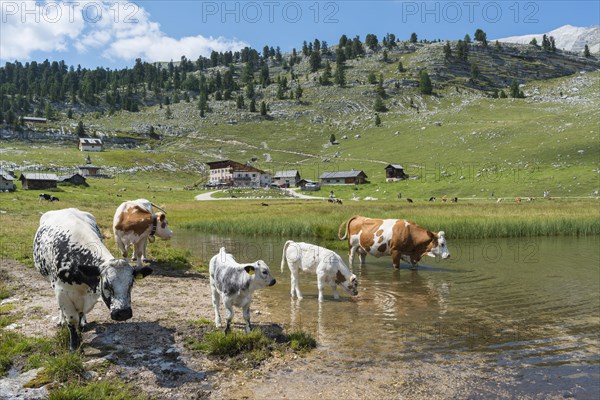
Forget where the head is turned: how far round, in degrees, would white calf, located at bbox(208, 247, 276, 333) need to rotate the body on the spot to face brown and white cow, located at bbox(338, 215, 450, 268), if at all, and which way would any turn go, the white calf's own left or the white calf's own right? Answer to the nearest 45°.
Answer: approximately 90° to the white calf's own left

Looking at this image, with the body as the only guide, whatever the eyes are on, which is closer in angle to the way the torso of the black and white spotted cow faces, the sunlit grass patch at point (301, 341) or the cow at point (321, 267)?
the sunlit grass patch

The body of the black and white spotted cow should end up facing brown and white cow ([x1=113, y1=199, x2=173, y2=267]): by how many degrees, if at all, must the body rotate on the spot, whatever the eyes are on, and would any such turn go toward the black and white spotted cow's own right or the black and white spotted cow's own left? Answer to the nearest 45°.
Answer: approximately 135° to the black and white spotted cow's own left

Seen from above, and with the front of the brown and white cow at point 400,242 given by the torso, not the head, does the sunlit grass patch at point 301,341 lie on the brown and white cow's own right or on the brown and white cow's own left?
on the brown and white cow's own right

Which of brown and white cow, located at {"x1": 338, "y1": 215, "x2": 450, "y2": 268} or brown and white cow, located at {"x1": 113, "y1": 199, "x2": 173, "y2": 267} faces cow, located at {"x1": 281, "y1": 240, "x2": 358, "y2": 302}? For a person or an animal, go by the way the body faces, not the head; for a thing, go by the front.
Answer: brown and white cow, located at {"x1": 113, "y1": 199, "x2": 173, "y2": 267}

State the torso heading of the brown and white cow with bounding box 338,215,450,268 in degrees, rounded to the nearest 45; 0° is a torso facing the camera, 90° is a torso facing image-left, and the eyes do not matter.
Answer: approximately 270°

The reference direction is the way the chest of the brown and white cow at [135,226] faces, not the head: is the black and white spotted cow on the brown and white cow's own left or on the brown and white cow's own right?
on the brown and white cow's own right
